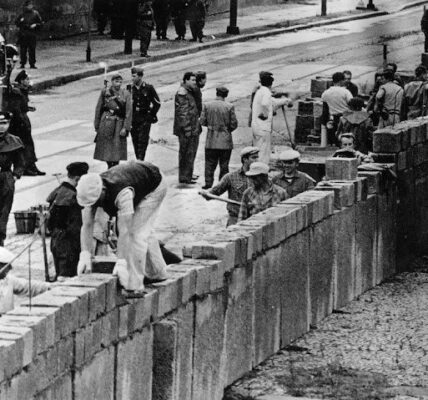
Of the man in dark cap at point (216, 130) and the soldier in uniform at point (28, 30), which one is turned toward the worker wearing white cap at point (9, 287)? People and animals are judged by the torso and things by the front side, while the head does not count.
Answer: the soldier in uniform

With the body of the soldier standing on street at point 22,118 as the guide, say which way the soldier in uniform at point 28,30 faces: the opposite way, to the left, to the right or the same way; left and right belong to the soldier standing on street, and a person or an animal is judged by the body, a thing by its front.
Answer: to the right

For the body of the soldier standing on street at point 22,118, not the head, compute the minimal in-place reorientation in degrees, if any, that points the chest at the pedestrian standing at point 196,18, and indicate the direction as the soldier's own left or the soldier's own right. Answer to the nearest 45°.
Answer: approximately 90° to the soldier's own left

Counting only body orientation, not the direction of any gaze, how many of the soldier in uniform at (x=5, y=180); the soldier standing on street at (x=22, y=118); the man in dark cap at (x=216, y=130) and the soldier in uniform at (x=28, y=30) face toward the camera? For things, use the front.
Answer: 2

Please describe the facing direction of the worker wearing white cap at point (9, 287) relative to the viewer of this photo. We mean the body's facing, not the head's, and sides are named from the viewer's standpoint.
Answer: facing the viewer and to the right of the viewer

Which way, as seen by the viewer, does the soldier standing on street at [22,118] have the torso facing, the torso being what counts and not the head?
to the viewer's right
